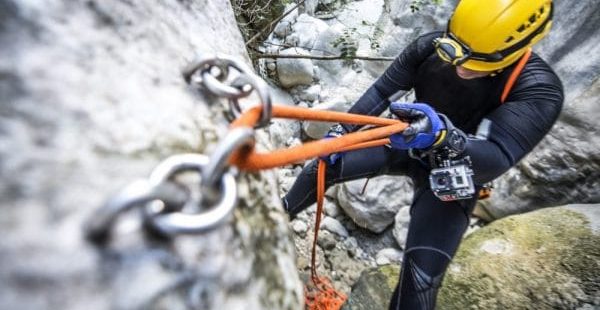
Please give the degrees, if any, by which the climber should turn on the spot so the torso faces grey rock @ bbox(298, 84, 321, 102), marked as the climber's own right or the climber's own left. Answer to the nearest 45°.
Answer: approximately 90° to the climber's own right

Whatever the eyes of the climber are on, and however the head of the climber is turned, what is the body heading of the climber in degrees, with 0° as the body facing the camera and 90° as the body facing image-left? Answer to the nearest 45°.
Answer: approximately 45°

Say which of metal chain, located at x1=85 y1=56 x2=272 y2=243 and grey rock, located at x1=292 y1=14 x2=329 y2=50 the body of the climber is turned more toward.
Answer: the metal chain

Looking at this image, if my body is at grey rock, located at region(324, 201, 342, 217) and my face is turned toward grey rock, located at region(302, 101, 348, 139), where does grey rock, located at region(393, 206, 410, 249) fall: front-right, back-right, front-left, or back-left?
back-right

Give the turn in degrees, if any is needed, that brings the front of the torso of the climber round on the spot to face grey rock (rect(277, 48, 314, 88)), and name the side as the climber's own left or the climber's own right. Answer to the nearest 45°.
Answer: approximately 90° to the climber's own right
